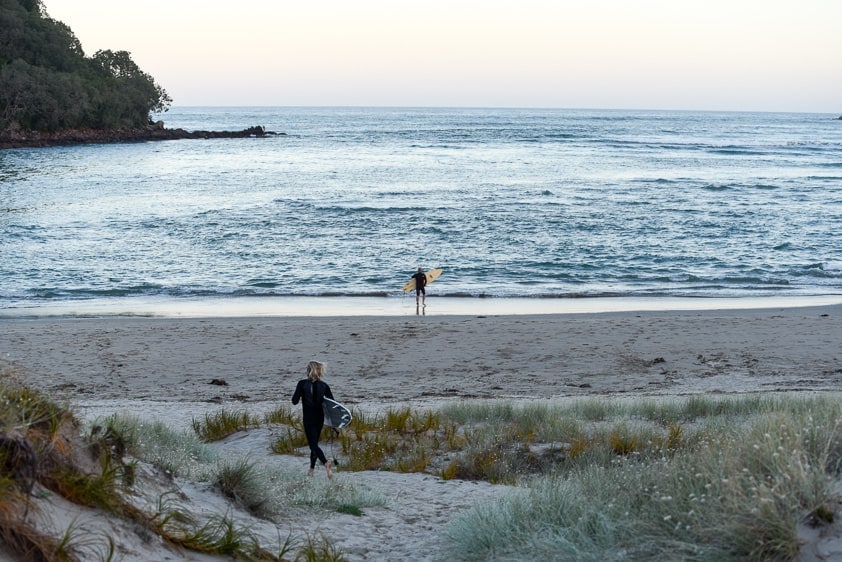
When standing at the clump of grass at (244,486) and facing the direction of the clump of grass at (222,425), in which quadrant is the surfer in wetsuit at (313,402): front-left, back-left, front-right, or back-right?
front-right

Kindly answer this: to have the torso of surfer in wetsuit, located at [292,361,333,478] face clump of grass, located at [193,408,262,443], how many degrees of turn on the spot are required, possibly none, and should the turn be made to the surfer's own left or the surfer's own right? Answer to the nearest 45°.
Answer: approximately 45° to the surfer's own left

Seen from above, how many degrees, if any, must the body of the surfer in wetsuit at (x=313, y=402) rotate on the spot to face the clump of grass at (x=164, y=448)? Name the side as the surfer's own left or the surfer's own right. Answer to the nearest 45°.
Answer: approximately 135° to the surfer's own left

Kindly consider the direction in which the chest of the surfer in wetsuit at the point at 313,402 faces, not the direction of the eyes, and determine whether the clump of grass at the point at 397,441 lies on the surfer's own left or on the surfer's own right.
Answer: on the surfer's own right

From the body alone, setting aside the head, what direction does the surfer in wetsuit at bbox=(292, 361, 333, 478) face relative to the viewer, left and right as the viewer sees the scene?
facing away from the viewer

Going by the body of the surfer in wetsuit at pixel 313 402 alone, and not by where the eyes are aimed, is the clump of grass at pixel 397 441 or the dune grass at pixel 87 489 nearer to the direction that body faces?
the clump of grass

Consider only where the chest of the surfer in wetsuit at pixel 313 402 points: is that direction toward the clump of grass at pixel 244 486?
no

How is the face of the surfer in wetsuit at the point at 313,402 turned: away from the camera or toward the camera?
away from the camera
